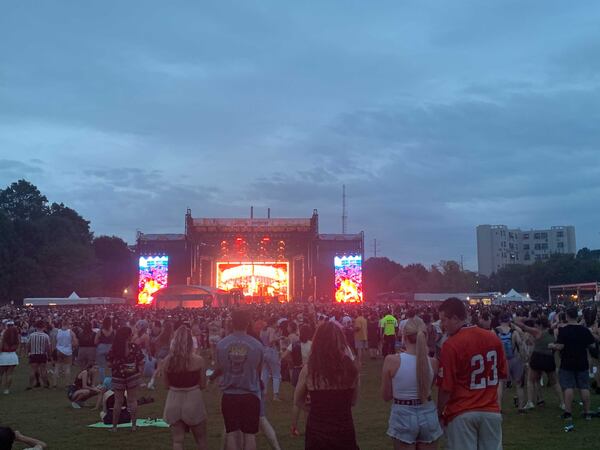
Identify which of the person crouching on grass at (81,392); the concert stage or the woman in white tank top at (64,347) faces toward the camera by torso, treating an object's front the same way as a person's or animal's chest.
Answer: the concert stage

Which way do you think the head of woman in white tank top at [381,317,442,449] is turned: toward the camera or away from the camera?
away from the camera

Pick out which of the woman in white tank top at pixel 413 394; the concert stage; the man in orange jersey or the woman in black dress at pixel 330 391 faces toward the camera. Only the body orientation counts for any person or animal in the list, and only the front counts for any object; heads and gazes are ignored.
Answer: the concert stage

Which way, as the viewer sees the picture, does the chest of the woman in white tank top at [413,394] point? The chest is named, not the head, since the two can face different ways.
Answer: away from the camera

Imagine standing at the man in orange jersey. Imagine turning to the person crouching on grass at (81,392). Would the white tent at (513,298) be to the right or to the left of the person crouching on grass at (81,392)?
right

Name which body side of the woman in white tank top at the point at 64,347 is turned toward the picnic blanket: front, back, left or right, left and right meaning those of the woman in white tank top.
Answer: back

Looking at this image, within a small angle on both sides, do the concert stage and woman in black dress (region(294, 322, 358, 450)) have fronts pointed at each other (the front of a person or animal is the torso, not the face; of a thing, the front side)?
yes

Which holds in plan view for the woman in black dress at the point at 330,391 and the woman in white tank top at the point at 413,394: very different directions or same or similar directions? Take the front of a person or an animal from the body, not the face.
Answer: same or similar directions

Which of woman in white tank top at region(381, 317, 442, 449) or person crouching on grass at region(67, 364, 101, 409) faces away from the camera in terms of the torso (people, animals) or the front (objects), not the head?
the woman in white tank top

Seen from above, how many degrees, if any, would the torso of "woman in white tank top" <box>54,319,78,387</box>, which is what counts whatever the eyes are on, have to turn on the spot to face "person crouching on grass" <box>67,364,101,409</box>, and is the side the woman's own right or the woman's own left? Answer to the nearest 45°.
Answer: approximately 180°

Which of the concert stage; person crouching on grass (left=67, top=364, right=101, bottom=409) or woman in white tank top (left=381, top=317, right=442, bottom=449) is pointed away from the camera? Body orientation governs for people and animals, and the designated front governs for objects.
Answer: the woman in white tank top

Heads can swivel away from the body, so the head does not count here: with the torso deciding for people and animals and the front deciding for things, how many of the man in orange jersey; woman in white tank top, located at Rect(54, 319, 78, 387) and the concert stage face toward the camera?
1

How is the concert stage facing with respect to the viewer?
toward the camera

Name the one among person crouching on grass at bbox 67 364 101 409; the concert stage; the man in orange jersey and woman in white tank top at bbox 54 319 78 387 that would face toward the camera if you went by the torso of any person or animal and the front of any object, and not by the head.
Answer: the concert stage

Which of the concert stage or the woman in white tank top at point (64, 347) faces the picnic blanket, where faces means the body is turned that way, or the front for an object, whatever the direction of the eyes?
the concert stage

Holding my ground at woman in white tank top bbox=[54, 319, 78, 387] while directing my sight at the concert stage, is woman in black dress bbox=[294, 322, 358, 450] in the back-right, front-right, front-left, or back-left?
back-right

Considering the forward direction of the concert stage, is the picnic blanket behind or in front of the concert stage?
in front

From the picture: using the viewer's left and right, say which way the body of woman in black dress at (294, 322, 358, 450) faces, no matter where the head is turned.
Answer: facing away from the viewer
